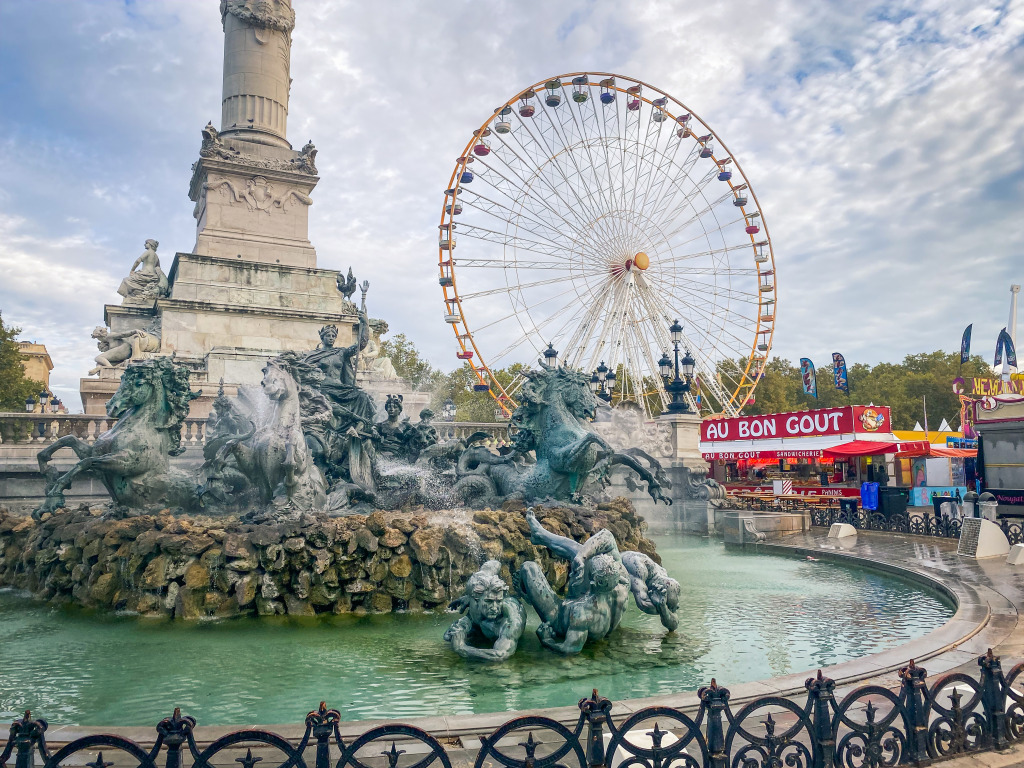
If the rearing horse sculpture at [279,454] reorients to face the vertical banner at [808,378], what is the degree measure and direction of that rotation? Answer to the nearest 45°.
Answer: approximately 180°

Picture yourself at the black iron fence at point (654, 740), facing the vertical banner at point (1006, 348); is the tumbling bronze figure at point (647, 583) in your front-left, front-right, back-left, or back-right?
front-left

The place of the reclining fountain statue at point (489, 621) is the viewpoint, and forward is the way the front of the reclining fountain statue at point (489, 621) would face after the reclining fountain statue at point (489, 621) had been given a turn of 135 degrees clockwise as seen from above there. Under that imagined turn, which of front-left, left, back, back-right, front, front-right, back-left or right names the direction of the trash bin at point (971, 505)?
right

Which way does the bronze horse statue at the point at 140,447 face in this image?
to the viewer's left

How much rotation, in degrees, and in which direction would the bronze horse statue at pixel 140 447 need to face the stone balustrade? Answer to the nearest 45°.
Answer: approximately 90° to its right

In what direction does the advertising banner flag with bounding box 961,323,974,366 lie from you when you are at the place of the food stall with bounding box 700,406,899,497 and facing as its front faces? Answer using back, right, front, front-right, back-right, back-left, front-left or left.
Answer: back-left

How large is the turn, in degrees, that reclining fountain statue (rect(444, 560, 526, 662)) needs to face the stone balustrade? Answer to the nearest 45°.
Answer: approximately 135° to its right

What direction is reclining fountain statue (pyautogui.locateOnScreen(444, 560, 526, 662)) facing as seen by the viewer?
toward the camera

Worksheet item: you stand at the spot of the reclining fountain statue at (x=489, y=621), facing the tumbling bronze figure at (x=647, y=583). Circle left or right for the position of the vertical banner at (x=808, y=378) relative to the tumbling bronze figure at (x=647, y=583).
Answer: left

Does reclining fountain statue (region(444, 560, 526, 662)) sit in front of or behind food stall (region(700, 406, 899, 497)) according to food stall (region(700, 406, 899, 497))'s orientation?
in front

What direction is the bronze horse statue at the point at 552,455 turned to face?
to the viewer's right

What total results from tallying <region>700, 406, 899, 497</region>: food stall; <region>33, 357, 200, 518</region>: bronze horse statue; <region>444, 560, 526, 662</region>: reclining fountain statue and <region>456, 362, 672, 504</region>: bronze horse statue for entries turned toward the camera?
2

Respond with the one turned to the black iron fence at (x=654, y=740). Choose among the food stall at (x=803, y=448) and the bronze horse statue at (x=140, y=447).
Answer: the food stall

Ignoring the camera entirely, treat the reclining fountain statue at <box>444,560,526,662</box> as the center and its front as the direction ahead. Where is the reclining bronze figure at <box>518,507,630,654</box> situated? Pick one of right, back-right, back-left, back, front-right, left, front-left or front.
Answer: left

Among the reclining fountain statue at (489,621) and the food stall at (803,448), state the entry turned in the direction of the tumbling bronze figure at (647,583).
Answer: the food stall

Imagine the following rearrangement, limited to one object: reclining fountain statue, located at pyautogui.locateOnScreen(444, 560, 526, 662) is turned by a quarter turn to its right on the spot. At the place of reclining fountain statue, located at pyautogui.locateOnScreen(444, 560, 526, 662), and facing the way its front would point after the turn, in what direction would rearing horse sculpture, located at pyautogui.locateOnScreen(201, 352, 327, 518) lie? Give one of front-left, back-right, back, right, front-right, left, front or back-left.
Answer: front-right

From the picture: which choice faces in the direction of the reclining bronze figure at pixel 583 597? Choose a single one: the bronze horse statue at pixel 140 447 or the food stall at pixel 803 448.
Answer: the food stall

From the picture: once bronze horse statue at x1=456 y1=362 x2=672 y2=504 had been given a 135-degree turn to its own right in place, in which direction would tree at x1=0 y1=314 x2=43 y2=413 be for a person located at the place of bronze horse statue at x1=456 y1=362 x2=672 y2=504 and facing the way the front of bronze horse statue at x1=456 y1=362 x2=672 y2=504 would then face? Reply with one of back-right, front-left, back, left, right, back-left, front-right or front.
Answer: right

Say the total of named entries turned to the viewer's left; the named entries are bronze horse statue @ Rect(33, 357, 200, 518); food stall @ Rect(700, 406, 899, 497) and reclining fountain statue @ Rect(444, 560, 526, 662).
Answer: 1

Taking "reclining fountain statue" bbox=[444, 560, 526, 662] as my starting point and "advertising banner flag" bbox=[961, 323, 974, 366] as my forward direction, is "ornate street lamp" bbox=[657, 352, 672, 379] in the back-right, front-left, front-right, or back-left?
front-left
